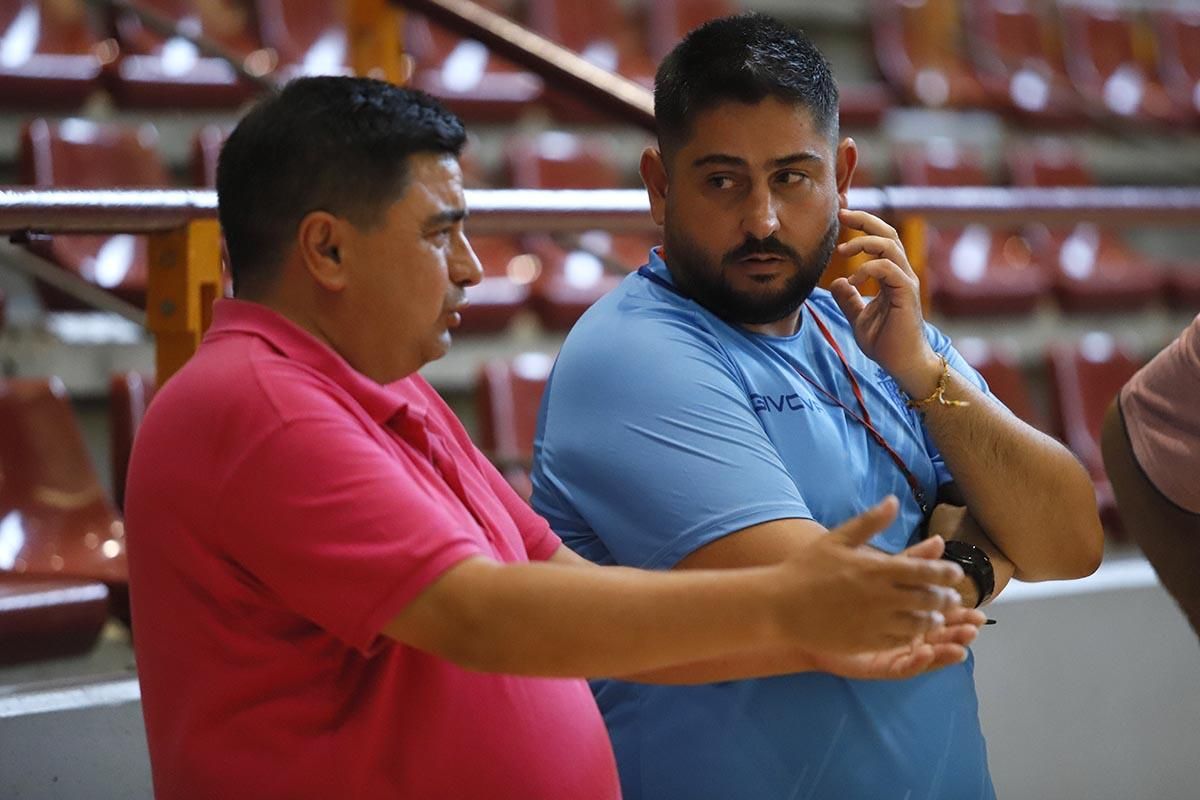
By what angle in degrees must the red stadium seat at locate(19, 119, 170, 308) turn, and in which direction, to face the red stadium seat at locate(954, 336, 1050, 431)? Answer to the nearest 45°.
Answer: approximately 90° to its left

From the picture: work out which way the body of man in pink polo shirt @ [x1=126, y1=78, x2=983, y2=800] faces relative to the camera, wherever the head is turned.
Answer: to the viewer's right

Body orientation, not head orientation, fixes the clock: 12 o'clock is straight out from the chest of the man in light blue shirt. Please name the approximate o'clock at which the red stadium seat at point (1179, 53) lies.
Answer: The red stadium seat is roughly at 8 o'clock from the man in light blue shirt.

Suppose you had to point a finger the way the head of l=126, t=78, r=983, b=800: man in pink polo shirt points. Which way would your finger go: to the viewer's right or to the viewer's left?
to the viewer's right

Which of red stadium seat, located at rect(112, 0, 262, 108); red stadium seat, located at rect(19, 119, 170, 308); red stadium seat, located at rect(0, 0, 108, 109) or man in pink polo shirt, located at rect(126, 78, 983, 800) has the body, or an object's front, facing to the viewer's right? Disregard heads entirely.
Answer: the man in pink polo shirt

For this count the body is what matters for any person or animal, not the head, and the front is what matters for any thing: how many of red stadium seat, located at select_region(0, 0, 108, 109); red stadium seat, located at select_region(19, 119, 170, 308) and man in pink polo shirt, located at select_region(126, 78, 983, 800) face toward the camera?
2

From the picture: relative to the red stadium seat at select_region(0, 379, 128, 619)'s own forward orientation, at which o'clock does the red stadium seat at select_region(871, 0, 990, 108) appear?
the red stadium seat at select_region(871, 0, 990, 108) is roughly at 9 o'clock from the red stadium seat at select_region(0, 379, 128, 619).

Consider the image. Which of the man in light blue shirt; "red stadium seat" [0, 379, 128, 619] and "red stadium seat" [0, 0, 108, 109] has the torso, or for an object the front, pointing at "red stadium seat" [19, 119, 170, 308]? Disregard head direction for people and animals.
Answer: "red stadium seat" [0, 0, 108, 109]

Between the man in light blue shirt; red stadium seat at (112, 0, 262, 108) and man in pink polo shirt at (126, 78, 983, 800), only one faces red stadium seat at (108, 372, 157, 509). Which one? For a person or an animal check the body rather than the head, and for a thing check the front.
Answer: red stadium seat at (112, 0, 262, 108)

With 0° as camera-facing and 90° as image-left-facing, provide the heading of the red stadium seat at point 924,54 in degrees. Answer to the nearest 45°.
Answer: approximately 315°

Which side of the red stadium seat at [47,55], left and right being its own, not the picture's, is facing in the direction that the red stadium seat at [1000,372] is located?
left

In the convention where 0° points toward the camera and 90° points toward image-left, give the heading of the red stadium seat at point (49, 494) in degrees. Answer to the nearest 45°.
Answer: approximately 315°

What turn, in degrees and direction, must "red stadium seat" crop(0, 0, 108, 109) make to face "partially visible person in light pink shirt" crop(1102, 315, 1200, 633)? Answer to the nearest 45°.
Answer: approximately 45° to its left
